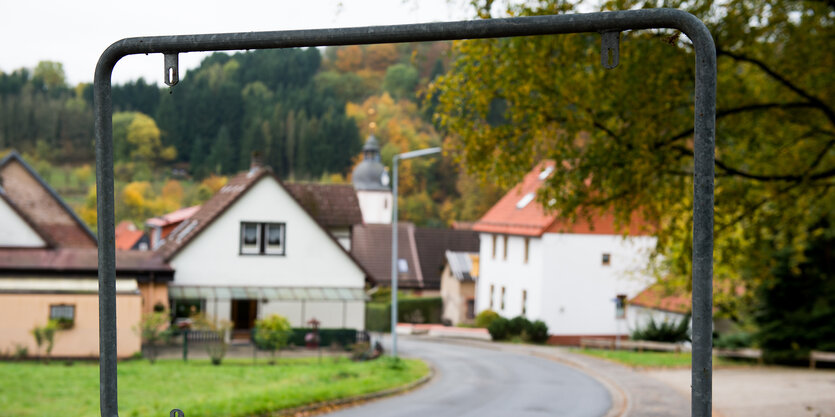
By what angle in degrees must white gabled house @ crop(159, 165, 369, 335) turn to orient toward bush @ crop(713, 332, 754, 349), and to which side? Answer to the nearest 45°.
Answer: approximately 45° to its left

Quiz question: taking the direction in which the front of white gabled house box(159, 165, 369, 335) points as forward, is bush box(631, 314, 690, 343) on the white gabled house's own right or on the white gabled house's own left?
on the white gabled house's own left

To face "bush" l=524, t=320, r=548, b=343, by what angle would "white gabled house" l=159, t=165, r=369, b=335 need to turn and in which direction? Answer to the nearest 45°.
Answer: approximately 135° to its left

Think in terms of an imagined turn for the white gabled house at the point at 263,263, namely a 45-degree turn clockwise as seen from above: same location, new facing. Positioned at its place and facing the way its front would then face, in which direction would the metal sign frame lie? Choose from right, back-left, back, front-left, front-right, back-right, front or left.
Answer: front-left

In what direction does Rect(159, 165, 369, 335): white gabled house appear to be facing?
toward the camera

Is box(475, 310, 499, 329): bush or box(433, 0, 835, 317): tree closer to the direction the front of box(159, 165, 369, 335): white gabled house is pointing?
the tree

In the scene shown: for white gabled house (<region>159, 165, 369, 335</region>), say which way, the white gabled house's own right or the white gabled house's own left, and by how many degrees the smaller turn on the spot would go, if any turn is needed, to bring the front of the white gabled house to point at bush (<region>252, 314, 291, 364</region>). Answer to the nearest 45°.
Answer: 0° — it already faces it
